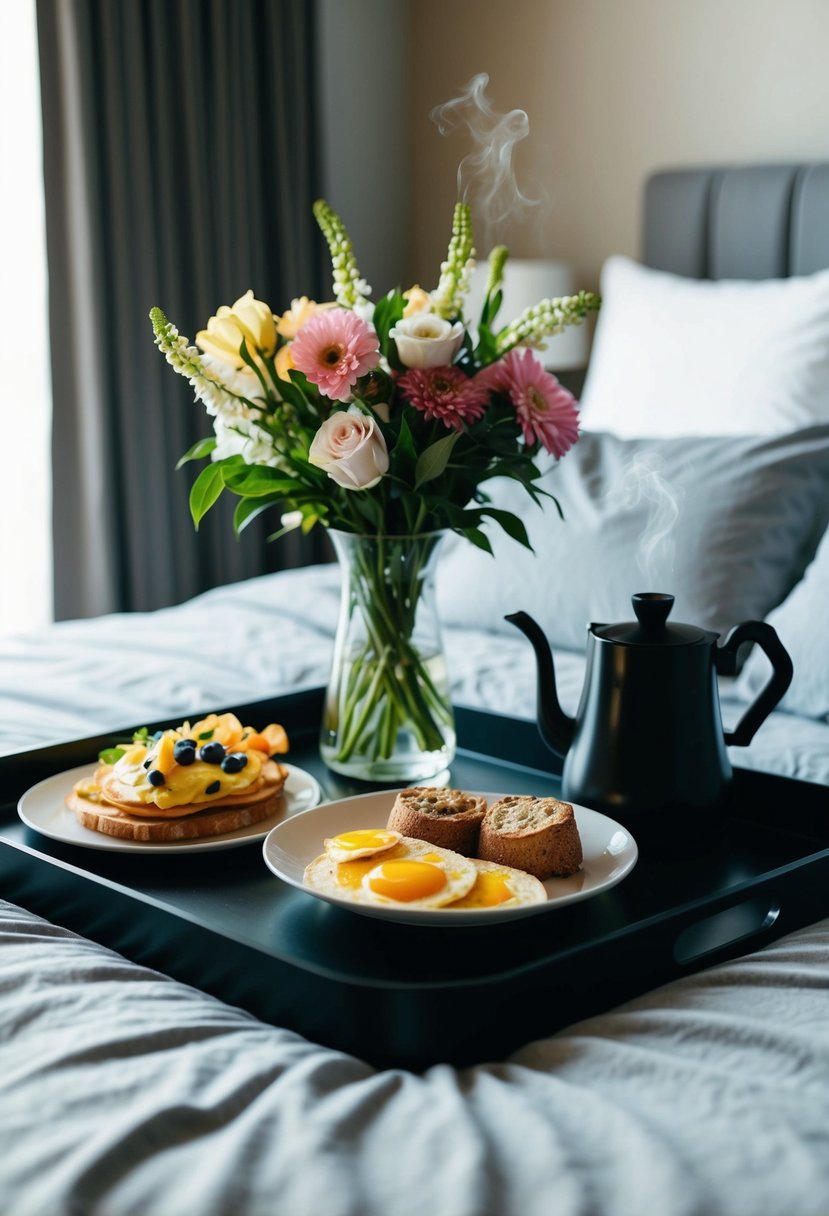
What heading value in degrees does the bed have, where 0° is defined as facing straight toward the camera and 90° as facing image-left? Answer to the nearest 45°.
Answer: approximately 45°

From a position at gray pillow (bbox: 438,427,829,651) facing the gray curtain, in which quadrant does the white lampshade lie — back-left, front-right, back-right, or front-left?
front-right

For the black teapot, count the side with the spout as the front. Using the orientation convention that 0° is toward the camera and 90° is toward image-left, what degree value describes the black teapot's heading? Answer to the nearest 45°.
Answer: approximately 90°

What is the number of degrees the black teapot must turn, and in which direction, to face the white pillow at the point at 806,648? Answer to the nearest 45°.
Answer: approximately 90° to its right

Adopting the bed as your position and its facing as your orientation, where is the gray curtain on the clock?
The gray curtain is roughly at 4 o'clock from the bed.
